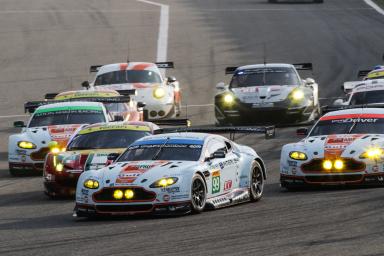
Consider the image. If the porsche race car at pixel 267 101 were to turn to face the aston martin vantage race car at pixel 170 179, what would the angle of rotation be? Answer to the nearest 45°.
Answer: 0° — it already faces it

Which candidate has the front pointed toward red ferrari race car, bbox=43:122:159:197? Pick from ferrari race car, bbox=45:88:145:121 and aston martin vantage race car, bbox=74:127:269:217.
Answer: ferrari race car, bbox=45:88:145:121

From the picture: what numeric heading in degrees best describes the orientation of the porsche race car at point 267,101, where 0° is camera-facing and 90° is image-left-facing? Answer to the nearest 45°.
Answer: approximately 0°

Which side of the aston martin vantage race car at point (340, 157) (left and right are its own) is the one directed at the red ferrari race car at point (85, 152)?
right

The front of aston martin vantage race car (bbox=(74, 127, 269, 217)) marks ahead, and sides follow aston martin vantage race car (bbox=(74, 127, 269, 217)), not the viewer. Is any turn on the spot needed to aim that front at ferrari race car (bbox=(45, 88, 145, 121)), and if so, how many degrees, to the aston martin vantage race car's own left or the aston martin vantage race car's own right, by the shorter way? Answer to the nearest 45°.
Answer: approximately 135° to the aston martin vantage race car's own right
